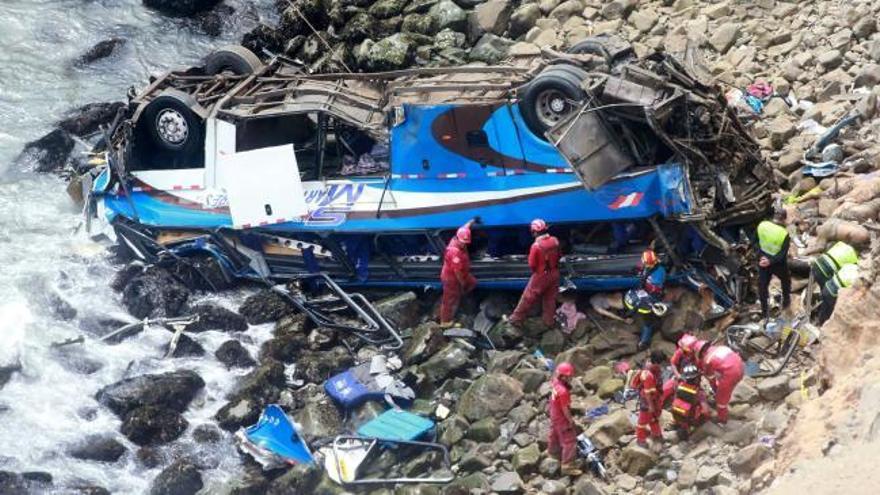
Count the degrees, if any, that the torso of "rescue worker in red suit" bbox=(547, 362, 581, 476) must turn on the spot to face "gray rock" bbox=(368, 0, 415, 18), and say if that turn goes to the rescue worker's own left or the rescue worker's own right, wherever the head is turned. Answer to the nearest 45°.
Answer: approximately 90° to the rescue worker's own left

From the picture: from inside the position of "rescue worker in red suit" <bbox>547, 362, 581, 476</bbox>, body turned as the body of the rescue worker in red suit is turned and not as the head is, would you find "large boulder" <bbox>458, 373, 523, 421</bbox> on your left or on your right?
on your left

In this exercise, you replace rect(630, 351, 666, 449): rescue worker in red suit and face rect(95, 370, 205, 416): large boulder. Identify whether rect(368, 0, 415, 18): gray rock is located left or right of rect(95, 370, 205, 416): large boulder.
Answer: right

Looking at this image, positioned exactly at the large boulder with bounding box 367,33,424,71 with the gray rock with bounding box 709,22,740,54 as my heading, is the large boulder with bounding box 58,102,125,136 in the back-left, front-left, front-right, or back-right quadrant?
back-right

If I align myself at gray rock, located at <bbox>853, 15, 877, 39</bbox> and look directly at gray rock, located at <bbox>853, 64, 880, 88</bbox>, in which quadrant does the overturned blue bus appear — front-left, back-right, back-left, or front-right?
front-right

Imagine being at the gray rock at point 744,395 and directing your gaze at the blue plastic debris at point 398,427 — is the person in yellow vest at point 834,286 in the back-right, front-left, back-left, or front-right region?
back-right
